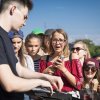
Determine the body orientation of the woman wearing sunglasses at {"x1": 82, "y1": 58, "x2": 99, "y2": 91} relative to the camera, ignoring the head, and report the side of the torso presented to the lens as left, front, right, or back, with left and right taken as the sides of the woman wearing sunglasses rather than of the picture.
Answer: front
